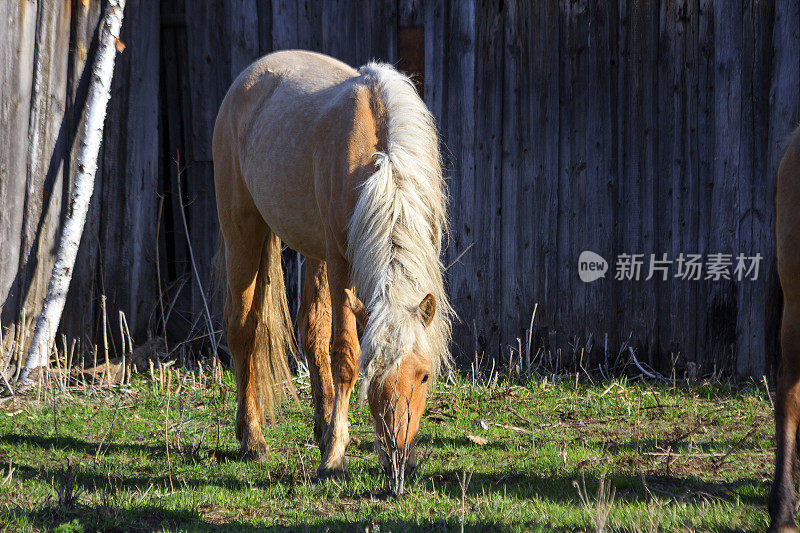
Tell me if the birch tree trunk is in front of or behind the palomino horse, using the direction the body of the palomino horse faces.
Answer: behind

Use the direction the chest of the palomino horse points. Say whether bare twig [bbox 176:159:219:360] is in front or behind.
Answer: behind

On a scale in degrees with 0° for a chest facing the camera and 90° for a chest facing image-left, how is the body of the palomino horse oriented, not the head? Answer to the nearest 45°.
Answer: approximately 315°
